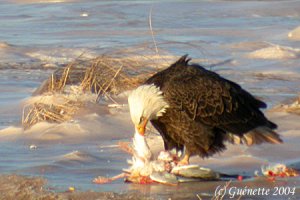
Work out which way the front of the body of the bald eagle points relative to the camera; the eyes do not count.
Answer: to the viewer's left
